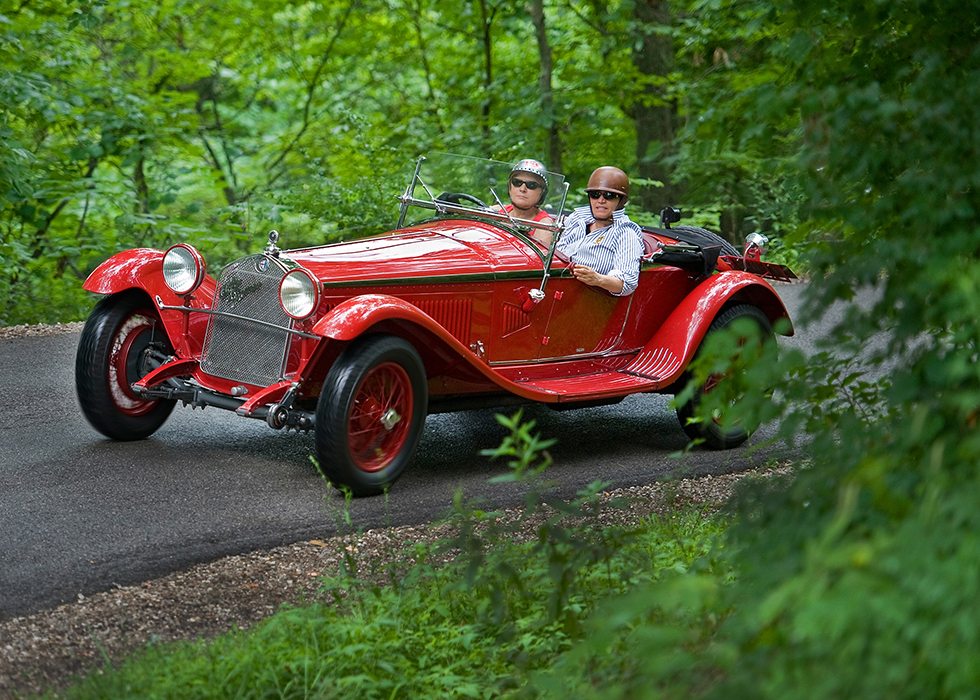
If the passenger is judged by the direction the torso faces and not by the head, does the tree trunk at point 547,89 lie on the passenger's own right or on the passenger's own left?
on the passenger's own right

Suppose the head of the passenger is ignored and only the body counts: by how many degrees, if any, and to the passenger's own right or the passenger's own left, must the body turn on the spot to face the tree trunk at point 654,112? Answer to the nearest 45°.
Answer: approximately 135° to the passenger's own right

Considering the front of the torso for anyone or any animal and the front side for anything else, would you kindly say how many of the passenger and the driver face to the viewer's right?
0

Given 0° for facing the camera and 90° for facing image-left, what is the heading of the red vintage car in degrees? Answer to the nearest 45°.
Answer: approximately 45°

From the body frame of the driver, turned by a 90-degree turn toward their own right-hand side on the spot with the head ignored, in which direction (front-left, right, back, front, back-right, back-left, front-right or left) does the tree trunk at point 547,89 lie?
front-right

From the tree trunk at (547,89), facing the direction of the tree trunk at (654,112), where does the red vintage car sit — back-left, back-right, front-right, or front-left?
back-right

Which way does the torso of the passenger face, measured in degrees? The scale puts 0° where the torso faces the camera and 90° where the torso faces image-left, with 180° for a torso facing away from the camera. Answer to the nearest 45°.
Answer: approximately 45°

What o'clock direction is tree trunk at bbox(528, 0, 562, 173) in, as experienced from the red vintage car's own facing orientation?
The tree trunk is roughly at 5 o'clock from the red vintage car.

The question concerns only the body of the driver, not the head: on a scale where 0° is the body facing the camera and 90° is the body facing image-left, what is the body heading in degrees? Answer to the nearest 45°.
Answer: approximately 45°
